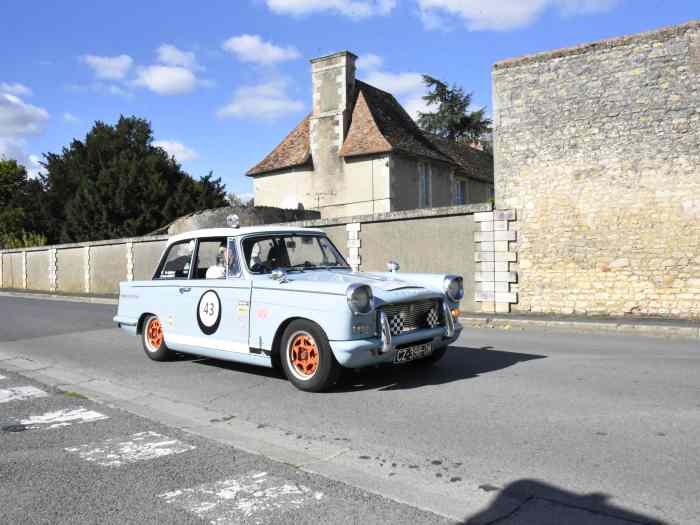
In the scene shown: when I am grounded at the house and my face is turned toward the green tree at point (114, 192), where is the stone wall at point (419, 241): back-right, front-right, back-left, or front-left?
back-left

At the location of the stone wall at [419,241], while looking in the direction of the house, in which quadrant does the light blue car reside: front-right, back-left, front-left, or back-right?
back-left

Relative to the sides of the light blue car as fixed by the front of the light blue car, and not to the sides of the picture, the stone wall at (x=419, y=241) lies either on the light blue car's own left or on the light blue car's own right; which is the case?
on the light blue car's own left

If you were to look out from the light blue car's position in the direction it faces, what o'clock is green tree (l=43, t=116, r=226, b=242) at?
The green tree is roughly at 7 o'clock from the light blue car.

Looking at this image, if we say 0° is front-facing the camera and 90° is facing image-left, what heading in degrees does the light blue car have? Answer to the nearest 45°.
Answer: approximately 315°

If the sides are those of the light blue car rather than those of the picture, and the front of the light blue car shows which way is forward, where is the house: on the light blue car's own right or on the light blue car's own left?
on the light blue car's own left
